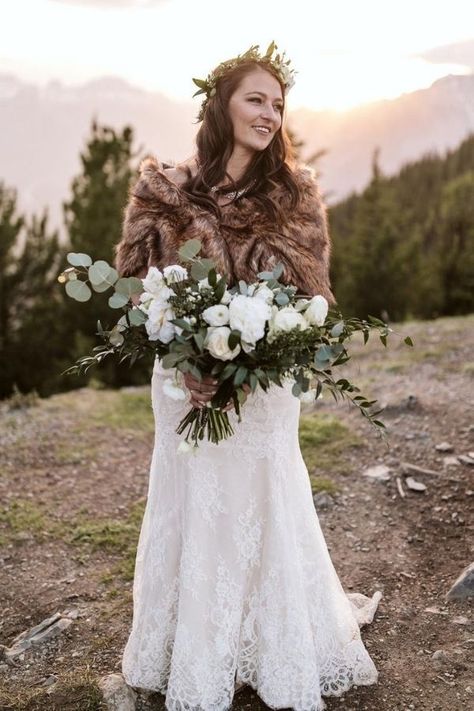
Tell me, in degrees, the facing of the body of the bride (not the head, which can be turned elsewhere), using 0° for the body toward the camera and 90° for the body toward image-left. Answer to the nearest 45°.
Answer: approximately 0°

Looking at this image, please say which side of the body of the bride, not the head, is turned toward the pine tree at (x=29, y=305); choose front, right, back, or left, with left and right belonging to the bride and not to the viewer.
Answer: back

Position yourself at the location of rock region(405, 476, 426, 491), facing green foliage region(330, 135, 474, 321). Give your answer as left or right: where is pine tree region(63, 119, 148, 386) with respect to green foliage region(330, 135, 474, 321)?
left

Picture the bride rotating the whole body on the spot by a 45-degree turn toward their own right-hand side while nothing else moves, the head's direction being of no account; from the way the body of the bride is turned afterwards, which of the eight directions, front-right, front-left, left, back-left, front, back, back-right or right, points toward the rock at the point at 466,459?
back

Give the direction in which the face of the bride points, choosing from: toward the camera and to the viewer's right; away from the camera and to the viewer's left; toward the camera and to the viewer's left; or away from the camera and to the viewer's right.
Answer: toward the camera and to the viewer's right

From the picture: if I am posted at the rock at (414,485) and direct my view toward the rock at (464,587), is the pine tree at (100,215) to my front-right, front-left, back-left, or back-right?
back-right

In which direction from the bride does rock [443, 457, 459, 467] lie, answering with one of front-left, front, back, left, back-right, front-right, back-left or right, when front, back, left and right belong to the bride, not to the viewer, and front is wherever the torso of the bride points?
back-left

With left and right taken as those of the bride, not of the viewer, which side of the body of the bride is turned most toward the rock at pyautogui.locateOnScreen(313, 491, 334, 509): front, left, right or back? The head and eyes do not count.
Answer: back

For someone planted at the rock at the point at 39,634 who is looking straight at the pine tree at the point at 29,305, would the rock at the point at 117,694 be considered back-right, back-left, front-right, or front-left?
back-right

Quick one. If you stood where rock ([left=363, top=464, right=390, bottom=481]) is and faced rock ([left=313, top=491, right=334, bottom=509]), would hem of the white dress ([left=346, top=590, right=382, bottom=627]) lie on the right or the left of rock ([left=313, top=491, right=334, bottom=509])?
left

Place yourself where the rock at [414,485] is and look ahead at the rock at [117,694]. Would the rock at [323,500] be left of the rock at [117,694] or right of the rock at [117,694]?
right

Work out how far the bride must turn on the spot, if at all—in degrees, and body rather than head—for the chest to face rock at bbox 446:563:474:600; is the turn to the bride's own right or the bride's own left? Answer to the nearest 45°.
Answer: approximately 135° to the bride's own left
